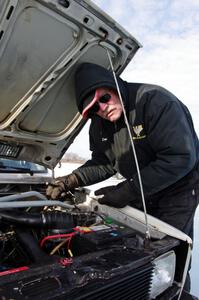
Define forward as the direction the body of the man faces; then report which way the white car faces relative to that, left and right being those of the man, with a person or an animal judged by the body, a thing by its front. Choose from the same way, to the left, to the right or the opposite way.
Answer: to the left

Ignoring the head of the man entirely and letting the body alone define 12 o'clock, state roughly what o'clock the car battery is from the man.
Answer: The car battery is roughly at 11 o'clock from the man.

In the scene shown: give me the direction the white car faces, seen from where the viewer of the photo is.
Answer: facing the viewer and to the right of the viewer

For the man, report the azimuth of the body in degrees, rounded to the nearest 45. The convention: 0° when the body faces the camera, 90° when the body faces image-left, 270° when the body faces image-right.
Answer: approximately 45°
